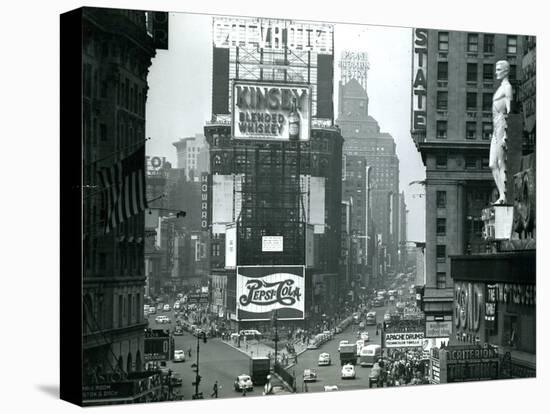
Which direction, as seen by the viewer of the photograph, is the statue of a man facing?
facing to the left of the viewer

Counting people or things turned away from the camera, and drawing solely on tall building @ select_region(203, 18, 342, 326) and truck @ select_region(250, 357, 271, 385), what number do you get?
1

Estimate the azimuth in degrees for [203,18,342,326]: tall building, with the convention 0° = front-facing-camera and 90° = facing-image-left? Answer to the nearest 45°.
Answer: approximately 0°

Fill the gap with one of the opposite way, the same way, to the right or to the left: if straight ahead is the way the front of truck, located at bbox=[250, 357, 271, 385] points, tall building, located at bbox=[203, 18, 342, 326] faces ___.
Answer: the opposite way

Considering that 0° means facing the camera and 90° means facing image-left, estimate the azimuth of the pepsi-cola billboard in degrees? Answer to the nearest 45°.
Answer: approximately 0°

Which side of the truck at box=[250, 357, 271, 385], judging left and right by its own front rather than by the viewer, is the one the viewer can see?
back

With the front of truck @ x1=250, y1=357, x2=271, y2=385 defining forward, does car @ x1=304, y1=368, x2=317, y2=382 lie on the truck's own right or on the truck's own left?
on the truck's own right
